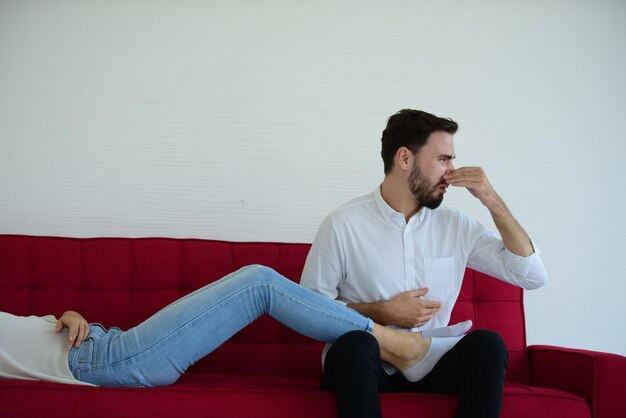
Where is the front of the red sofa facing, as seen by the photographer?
facing the viewer

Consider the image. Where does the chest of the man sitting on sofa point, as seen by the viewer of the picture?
toward the camera
